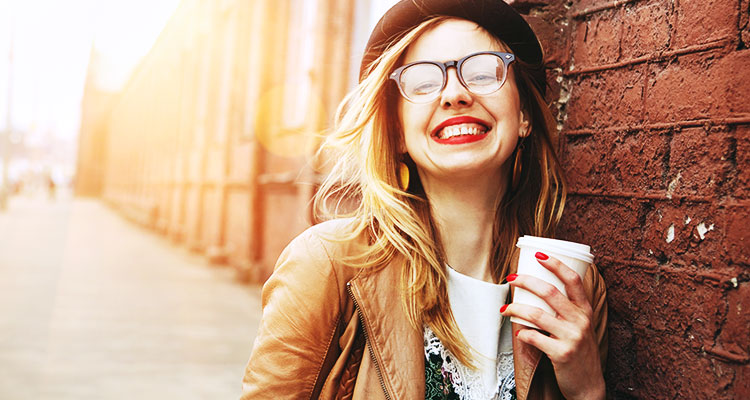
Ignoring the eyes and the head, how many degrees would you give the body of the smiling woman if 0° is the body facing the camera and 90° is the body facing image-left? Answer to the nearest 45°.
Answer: approximately 0°
